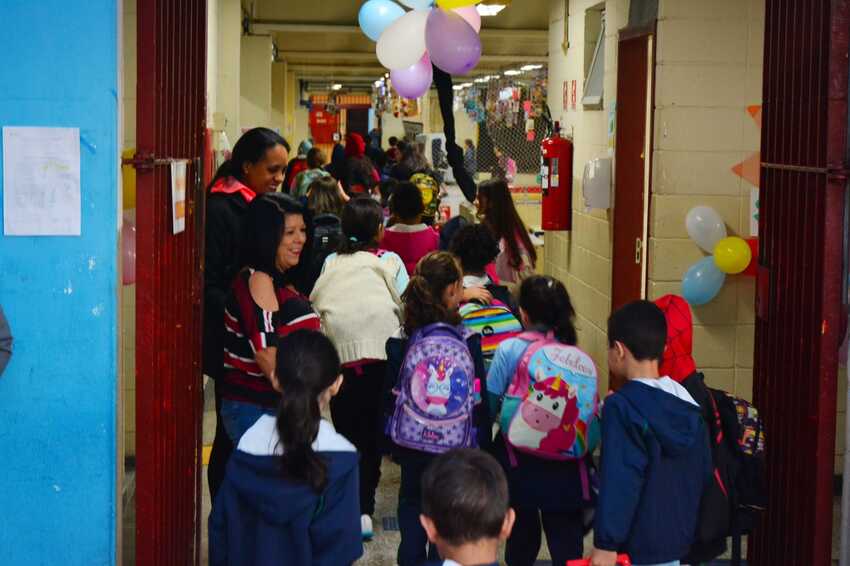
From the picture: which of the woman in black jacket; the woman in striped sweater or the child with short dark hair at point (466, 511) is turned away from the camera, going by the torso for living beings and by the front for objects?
the child with short dark hair

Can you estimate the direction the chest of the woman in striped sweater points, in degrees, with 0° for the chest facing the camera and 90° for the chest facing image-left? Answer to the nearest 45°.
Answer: approximately 270°

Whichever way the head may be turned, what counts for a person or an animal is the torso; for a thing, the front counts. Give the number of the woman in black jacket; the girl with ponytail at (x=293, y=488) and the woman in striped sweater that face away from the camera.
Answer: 1

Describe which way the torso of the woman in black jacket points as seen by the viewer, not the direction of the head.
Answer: to the viewer's right

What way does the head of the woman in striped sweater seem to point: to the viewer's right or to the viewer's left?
to the viewer's right

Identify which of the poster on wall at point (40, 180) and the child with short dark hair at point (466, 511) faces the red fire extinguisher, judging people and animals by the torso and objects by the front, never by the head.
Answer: the child with short dark hair

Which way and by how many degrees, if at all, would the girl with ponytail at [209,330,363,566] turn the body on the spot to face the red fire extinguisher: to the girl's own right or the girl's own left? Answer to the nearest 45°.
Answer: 0° — they already face it

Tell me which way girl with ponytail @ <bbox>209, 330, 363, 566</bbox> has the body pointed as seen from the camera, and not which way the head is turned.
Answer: away from the camera

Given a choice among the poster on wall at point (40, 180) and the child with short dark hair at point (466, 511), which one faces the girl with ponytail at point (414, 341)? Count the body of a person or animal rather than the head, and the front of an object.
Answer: the child with short dark hair

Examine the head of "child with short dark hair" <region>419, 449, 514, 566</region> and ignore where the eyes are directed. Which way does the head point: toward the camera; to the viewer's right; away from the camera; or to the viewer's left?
away from the camera

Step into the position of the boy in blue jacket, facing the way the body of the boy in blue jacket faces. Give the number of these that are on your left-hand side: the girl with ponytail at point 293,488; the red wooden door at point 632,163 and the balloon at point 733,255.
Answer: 1

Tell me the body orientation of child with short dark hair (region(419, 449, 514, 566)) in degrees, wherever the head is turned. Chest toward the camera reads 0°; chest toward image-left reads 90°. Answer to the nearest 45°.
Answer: approximately 180°

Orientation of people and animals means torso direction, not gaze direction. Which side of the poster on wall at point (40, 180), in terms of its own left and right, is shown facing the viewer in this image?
front
